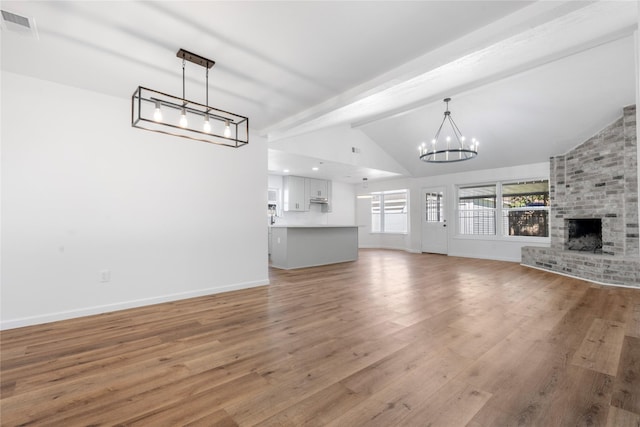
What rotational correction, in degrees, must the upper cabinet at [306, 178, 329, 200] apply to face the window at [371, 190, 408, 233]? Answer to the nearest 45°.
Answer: approximately 45° to its left

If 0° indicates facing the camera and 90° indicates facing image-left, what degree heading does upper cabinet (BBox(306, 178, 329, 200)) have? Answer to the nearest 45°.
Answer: approximately 315°

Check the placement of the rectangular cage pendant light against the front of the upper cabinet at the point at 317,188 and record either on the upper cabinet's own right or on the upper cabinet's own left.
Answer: on the upper cabinet's own right

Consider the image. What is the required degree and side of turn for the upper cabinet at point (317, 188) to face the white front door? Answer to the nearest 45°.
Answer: approximately 45° to its left

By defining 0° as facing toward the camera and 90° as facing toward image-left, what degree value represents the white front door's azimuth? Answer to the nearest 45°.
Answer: approximately 45°

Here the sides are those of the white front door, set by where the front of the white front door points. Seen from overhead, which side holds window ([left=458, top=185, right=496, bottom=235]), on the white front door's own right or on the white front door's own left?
on the white front door's own left
